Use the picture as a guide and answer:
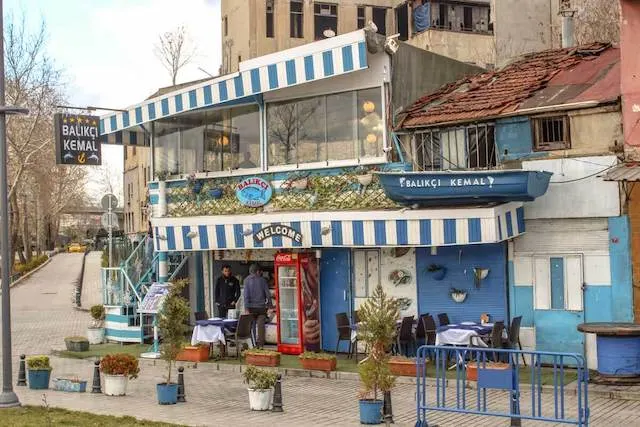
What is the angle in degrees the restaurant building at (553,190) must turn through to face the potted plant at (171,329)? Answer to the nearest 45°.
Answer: approximately 45° to its right

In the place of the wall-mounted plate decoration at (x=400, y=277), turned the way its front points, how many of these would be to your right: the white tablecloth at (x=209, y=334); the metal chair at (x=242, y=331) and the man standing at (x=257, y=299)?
3

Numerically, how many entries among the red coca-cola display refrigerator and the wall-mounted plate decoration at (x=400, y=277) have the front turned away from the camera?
0

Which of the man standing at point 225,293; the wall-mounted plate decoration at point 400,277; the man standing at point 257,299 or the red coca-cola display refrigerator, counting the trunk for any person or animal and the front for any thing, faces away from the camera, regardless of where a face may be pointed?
the man standing at point 257,299

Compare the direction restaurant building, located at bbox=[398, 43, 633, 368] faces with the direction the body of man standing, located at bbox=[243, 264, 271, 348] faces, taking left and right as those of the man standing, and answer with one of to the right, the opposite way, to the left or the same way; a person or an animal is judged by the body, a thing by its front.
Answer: the opposite way

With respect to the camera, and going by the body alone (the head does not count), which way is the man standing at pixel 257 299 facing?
away from the camera

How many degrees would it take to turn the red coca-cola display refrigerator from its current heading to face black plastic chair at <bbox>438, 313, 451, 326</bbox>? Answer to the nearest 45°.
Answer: approximately 90° to its left

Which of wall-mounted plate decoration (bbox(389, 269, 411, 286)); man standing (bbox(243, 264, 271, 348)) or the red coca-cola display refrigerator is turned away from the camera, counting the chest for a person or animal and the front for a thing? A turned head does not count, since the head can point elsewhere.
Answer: the man standing

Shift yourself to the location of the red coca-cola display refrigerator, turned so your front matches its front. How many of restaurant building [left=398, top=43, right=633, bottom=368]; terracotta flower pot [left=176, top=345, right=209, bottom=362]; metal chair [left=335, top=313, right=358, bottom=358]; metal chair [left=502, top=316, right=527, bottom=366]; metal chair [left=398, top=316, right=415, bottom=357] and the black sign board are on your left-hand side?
4

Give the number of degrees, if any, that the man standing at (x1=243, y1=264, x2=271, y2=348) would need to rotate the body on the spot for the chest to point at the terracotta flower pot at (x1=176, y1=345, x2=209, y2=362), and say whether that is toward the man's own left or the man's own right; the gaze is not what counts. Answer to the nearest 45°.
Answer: approximately 135° to the man's own left

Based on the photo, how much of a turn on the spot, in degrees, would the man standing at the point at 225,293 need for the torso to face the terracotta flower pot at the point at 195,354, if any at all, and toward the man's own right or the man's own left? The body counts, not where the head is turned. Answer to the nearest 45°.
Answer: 0° — they already face it

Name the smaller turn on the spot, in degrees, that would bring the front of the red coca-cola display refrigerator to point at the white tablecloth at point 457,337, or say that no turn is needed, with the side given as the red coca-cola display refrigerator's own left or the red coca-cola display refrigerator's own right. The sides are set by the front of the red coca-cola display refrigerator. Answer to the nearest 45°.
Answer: approximately 90° to the red coca-cola display refrigerator's own left

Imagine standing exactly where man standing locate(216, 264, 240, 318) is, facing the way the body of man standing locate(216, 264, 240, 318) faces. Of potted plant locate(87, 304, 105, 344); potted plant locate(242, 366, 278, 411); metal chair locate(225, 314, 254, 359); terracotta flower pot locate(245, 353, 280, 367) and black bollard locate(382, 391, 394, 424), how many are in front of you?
4

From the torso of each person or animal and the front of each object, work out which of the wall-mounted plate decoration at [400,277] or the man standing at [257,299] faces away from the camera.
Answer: the man standing
